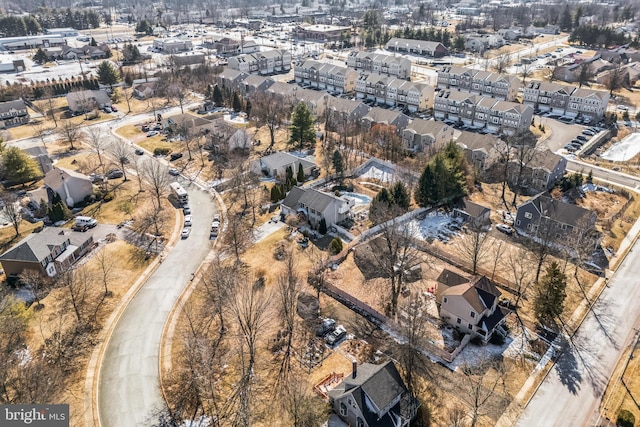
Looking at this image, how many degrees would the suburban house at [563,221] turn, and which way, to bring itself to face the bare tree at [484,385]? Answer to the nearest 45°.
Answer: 0° — it already faces it

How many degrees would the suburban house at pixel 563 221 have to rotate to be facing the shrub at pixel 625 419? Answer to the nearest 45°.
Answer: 0° — it already faces it

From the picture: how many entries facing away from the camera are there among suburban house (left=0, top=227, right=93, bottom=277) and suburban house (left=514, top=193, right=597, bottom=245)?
0

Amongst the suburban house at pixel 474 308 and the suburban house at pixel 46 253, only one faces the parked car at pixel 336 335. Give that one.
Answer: the suburban house at pixel 46 253

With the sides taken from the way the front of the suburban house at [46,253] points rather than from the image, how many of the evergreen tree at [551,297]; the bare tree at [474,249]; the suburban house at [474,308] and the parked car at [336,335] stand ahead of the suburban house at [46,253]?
4

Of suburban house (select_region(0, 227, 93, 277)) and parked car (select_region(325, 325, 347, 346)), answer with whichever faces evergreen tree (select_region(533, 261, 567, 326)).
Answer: the suburban house

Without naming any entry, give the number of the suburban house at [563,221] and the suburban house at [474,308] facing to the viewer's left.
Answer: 0

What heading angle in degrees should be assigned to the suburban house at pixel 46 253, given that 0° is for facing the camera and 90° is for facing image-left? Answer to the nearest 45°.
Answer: approximately 315°
